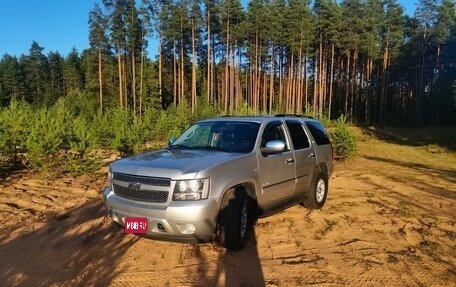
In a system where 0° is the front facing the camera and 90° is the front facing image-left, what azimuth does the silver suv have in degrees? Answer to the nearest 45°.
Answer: approximately 45°

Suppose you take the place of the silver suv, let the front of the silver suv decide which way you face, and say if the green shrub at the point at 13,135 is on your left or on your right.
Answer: on your right

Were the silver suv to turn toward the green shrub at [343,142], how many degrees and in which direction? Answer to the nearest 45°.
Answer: approximately 180°

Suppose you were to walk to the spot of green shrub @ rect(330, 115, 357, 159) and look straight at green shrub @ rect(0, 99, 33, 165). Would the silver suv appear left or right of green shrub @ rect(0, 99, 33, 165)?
left

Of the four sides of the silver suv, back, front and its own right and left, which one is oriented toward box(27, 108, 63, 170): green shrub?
right
